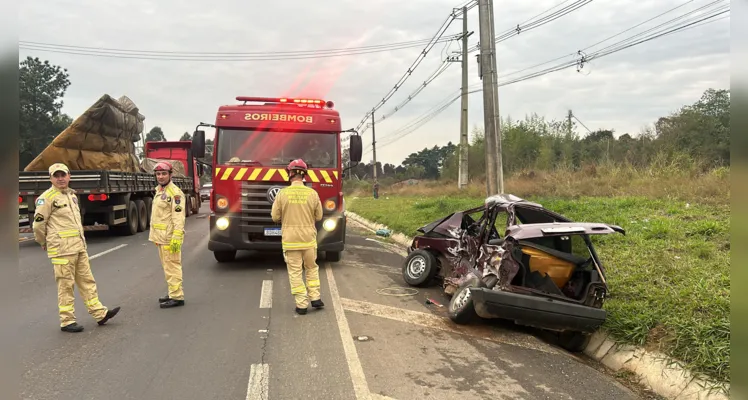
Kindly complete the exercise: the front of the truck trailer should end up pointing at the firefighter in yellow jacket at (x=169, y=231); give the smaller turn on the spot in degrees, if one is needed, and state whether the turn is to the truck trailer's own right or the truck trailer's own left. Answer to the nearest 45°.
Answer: approximately 135° to the truck trailer's own right

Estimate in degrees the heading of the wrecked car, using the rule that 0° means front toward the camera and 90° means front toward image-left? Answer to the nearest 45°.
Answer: approximately 135°

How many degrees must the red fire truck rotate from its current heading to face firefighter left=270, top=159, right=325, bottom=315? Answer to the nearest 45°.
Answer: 0° — it already faces them
